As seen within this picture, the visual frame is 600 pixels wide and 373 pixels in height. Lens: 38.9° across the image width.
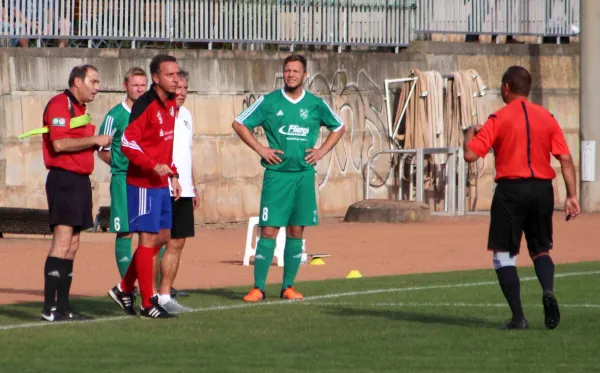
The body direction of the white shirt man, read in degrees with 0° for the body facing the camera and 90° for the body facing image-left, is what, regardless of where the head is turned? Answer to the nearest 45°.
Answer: approximately 315°

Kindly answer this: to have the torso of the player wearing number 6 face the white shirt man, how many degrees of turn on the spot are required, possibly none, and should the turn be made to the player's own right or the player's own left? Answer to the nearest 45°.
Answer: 0° — they already face them

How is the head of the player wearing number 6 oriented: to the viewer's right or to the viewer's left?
to the viewer's right

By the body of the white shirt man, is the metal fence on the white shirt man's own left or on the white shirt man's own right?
on the white shirt man's own left

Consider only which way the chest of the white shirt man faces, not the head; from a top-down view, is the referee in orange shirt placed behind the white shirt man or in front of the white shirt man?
in front

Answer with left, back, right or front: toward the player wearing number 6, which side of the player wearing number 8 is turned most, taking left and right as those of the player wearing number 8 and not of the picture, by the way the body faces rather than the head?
right

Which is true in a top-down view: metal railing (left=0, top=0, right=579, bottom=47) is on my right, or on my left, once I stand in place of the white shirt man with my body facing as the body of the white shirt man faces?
on my left

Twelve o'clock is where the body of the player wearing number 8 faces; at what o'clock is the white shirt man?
The white shirt man is roughly at 2 o'clock from the player wearing number 8.
